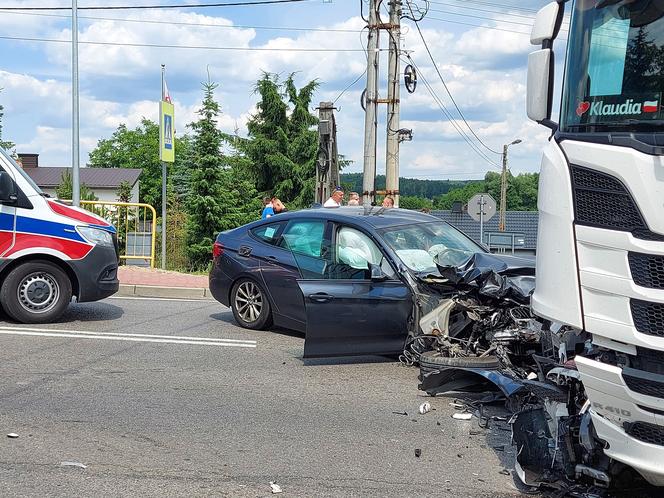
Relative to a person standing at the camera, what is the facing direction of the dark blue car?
facing the viewer and to the right of the viewer

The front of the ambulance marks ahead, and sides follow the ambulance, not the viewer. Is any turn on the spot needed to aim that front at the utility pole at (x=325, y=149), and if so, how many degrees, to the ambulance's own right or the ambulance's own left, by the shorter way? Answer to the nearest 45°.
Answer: approximately 45° to the ambulance's own left

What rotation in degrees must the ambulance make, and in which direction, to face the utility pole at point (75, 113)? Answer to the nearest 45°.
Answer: approximately 90° to its left

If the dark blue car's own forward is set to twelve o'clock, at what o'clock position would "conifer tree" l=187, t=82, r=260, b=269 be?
The conifer tree is roughly at 7 o'clock from the dark blue car.

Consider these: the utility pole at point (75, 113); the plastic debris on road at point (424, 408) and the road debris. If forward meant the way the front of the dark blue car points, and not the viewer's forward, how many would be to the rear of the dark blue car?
1

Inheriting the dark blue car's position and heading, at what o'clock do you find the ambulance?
The ambulance is roughly at 5 o'clock from the dark blue car.

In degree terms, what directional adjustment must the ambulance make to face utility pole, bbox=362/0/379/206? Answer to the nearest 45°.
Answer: approximately 45° to its left

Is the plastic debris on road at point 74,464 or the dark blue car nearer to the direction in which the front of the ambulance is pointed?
the dark blue car

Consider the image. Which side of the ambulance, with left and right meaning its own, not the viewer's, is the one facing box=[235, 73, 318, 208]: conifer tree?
left

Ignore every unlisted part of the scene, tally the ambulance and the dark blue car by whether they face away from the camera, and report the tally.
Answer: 0

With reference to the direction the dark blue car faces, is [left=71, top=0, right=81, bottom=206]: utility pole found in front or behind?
behind

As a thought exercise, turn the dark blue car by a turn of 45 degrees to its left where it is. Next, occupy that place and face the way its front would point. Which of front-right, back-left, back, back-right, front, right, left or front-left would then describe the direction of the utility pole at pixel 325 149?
left

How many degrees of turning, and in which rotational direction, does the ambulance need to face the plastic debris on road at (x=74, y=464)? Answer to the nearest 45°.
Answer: approximately 90° to its right

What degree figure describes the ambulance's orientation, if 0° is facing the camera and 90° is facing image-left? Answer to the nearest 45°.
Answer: approximately 270°

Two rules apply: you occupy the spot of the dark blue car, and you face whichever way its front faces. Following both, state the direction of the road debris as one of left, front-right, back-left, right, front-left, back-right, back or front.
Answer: front-right
